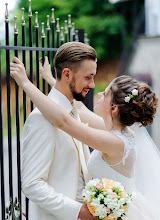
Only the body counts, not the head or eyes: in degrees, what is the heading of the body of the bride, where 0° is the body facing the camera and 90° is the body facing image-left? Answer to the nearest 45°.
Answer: approximately 90°
